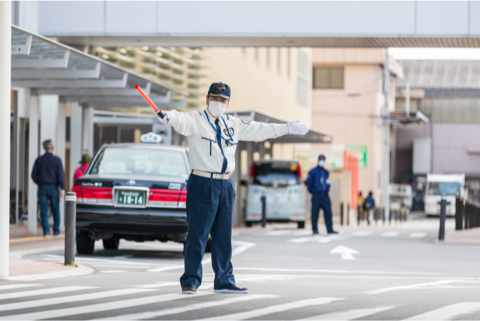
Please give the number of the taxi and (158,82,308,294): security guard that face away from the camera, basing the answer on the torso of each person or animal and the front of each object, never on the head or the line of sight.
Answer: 1

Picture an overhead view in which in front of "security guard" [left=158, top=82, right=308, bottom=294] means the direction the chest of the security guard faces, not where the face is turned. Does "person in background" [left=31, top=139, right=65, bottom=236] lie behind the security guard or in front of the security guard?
behind

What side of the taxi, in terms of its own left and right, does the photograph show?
back

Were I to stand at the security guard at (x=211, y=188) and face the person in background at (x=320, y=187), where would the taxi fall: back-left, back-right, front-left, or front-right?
front-left

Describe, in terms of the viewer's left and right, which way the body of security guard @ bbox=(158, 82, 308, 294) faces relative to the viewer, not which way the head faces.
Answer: facing the viewer and to the right of the viewer

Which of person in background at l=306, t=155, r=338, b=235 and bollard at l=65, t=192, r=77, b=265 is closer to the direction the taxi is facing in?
the person in background

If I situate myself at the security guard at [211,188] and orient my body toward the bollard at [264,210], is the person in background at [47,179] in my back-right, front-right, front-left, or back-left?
front-left

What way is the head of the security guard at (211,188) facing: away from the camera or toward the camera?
toward the camera

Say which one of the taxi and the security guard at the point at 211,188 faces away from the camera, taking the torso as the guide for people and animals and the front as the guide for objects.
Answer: the taxi

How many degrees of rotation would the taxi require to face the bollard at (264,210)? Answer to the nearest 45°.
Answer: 0° — it already faces it
